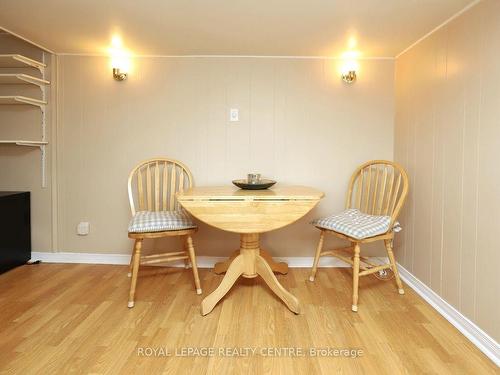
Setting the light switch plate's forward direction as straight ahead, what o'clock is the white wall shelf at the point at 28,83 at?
The white wall shelf is roughly at 3 o'clock from the light switch plate.

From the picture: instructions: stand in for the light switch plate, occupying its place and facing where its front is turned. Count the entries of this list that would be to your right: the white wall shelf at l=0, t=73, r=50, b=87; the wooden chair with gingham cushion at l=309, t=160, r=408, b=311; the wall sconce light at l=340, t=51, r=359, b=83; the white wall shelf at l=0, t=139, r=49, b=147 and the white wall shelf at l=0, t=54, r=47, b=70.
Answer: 3

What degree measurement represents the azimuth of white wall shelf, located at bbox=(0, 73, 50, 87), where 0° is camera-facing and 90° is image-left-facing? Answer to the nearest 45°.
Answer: approximately 270°

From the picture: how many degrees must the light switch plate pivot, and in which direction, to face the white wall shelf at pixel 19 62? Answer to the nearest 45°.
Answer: approximately 90° to its right

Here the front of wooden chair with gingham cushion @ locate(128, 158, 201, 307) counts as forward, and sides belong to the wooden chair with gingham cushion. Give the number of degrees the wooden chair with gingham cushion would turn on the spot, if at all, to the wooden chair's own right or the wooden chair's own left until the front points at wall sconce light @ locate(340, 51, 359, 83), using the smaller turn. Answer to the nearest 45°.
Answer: approximately 90° to the wooden chair's own left
